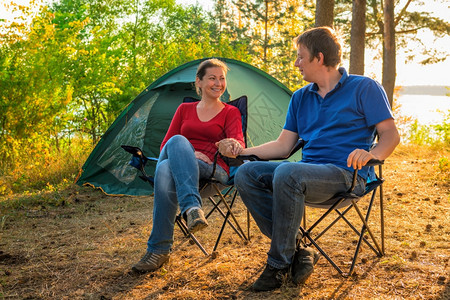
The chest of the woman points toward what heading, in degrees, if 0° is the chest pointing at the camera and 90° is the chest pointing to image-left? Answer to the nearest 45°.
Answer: approximately 45°

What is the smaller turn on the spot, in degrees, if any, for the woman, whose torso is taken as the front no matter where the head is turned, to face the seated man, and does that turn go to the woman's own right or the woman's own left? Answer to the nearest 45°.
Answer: approximately 90° to the woman's own left

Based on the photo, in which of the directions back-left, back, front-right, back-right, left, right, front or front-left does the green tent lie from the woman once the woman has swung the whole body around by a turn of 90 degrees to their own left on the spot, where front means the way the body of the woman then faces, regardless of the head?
back-left

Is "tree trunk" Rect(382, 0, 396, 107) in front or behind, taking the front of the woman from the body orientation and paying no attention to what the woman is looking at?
behind

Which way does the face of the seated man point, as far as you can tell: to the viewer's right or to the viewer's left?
to the viewer's left

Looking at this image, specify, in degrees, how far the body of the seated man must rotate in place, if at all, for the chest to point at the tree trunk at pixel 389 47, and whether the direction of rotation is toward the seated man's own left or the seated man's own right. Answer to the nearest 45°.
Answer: approximately 135° to the seated man's own right

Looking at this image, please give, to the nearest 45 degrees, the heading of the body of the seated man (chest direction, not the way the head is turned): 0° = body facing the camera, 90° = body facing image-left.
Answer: approximately 45°

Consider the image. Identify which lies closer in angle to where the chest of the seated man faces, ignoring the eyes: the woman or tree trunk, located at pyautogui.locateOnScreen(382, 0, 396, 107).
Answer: the woman
